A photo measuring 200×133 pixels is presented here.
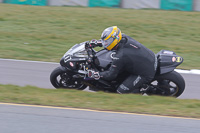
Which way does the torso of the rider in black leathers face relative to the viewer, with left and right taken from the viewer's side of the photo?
facing to the left of the viewer

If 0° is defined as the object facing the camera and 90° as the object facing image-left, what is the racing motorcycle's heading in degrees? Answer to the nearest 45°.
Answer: approximately 90°
